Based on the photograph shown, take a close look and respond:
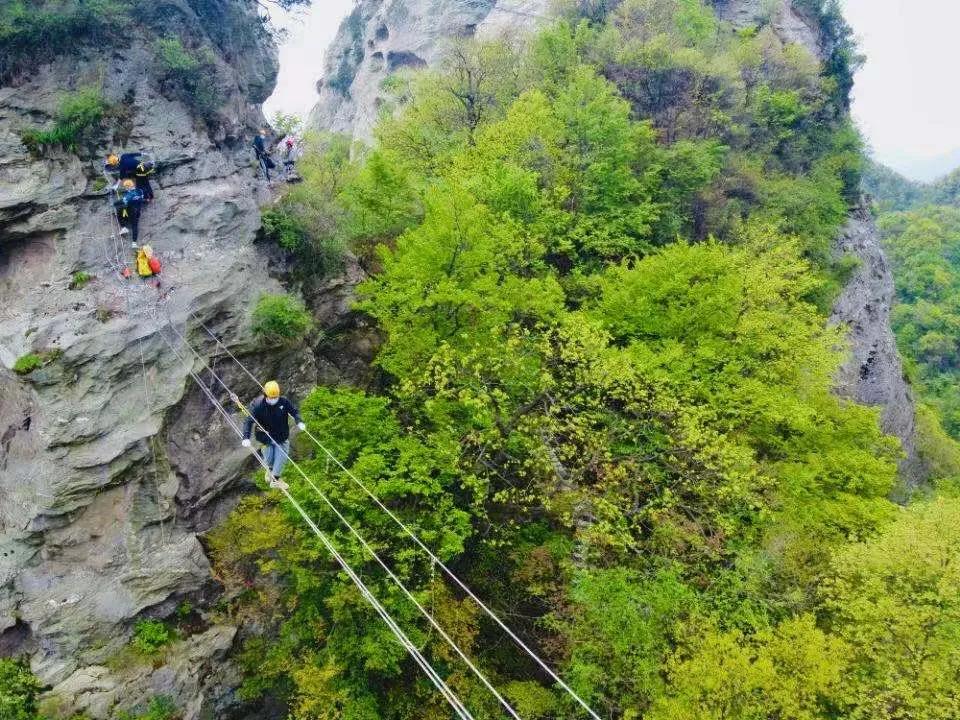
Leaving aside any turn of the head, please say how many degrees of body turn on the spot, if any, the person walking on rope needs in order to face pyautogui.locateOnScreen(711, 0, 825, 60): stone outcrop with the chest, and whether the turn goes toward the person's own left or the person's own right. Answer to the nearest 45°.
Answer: approximately 135° to the person's own left

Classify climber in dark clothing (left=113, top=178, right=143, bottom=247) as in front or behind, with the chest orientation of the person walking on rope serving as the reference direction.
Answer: behind

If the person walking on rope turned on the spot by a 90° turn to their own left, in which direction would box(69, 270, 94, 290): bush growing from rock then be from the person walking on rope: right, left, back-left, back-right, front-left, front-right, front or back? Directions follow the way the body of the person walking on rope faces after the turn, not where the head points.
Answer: back-left

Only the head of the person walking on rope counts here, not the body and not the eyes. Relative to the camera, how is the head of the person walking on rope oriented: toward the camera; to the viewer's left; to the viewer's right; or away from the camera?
toward the camera

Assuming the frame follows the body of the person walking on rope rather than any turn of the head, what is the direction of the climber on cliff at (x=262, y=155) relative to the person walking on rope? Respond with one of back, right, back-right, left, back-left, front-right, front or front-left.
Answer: back

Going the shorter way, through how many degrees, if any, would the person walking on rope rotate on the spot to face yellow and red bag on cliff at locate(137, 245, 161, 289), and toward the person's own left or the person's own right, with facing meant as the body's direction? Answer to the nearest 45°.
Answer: approximately 135° to the person's own right

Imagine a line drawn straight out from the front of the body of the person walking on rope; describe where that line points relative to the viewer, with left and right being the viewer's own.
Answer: facing the viewer

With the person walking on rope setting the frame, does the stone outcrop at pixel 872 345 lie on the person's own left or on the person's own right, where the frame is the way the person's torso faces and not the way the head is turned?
on the person's own left

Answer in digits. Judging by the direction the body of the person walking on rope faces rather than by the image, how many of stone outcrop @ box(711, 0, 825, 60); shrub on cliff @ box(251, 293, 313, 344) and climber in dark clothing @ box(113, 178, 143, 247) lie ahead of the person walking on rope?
0
